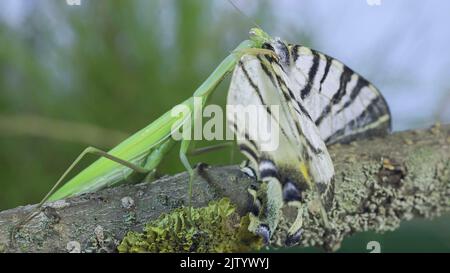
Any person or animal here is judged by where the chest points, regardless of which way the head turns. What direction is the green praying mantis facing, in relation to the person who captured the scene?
facing to the right of the viewer
